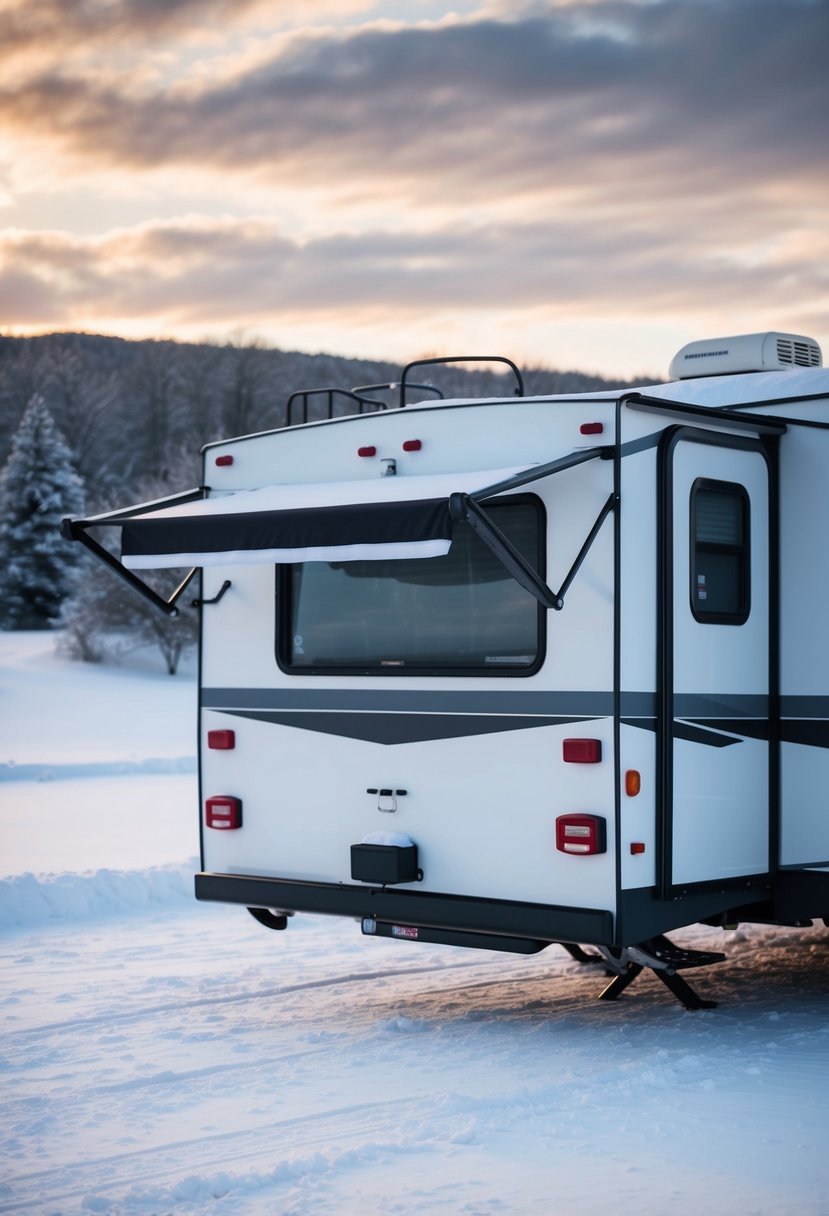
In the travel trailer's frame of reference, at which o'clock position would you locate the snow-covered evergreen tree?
The snow-covered evergreen tree is roughly at 10 o'clock from the travel trailer.

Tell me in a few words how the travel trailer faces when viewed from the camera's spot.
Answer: facing away from the viewer and to the right of the viewer
